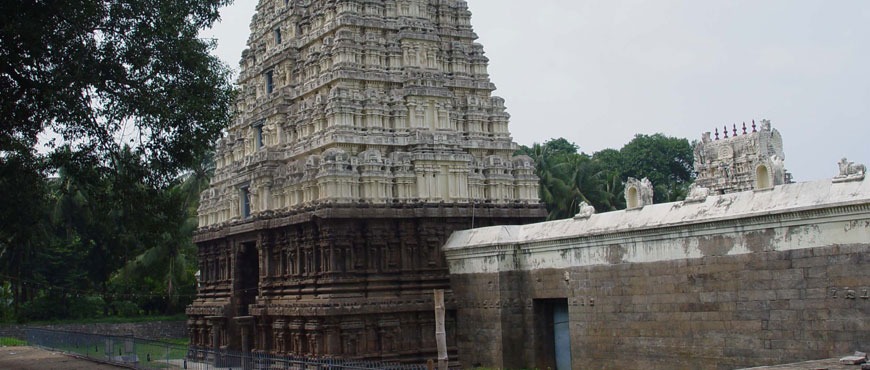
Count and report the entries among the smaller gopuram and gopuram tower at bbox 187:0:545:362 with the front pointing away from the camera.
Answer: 0

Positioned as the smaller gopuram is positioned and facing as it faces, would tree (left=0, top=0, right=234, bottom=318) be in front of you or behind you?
in front

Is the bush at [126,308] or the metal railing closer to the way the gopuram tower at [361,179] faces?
the metal railing

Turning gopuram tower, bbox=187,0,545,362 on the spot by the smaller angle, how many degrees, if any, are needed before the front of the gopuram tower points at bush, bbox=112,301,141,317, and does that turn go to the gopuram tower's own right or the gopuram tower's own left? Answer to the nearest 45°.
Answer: approximately 90° to the gopuram tower's own right

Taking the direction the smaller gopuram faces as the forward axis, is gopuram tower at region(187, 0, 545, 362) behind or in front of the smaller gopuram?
in front

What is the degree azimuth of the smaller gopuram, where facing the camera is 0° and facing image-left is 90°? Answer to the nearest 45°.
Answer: approximately 45°
